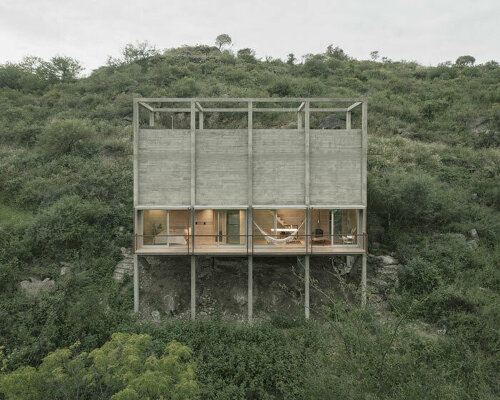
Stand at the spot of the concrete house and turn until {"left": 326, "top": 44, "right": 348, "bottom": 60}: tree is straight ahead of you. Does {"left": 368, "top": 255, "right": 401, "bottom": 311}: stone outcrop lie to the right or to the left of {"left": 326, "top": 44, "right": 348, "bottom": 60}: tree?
right

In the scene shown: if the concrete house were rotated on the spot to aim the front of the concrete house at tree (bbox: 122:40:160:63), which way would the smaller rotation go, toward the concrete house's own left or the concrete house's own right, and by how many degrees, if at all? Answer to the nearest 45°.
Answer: approximately 135° to the concrete house's own right

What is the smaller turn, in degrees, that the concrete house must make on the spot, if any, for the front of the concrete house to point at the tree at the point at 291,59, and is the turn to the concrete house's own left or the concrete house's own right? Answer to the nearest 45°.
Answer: approximately 180°

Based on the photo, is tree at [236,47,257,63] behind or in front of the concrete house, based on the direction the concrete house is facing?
behind

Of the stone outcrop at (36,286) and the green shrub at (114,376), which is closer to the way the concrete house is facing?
the green shrub

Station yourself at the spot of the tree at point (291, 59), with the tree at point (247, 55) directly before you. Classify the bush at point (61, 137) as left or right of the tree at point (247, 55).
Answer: left

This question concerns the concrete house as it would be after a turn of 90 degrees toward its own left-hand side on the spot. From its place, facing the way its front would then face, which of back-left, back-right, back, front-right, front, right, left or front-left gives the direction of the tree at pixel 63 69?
back-left

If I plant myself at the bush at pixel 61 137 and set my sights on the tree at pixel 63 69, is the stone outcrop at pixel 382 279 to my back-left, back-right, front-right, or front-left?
back-right

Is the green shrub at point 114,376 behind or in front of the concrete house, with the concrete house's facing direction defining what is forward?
in front

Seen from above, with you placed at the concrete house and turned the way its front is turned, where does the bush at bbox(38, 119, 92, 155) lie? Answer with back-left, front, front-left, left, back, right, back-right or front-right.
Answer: back-right

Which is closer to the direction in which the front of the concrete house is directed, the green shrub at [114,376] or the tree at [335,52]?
the green shrub

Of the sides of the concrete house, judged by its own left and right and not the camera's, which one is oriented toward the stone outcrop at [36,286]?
right

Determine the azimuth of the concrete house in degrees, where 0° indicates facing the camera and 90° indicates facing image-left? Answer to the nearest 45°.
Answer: approximately 0°

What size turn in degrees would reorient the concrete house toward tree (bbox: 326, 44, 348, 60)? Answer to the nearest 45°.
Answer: approximately 180°
